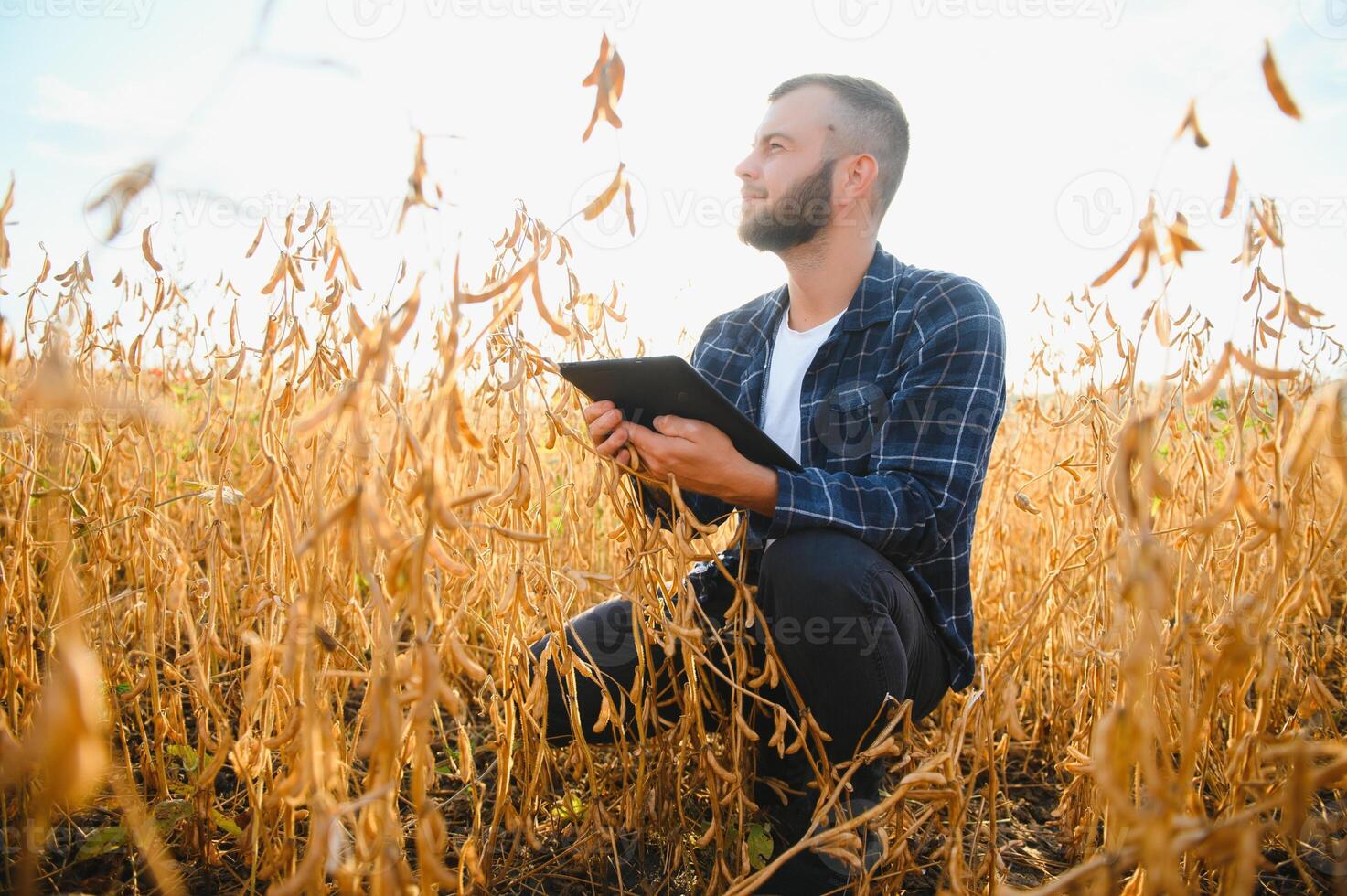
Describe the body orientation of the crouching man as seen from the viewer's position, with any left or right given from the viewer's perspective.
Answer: facing the viewer and to the left of the viewer

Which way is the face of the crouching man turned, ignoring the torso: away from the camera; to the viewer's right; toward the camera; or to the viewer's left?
to the viewer's left
